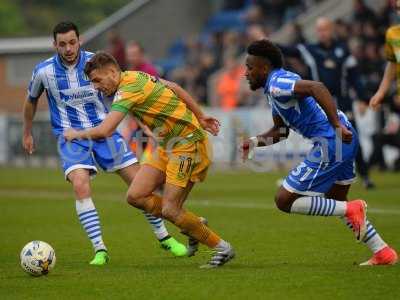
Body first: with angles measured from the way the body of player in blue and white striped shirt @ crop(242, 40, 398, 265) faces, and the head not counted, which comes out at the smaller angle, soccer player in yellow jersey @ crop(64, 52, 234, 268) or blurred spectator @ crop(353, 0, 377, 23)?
the soccer player in yellow jersey

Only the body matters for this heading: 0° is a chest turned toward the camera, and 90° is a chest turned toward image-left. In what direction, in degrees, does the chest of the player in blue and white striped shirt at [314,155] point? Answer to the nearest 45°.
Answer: approximately 90°

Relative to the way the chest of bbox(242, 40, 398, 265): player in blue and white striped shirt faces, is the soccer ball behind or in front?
in front

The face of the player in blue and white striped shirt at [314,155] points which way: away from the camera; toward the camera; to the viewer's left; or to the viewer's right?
to the viewer's left

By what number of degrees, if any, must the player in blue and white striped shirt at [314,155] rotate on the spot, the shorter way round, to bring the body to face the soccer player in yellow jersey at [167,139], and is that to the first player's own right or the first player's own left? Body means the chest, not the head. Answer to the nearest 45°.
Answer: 0° — they already face them

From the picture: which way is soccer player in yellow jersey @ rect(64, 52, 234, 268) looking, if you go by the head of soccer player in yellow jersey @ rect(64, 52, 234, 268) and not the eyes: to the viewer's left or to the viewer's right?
to the viewer's left

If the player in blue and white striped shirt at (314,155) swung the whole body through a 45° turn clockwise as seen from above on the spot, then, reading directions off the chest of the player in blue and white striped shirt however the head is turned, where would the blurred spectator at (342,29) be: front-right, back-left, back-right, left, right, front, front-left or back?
front-right

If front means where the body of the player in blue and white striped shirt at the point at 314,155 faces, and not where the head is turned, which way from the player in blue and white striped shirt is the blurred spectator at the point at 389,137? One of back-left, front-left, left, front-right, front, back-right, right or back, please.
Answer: right

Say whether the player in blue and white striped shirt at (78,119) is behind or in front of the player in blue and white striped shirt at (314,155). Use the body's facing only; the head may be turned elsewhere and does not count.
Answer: in front

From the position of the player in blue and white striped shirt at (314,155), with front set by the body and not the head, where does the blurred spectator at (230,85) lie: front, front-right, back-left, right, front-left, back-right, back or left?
right
